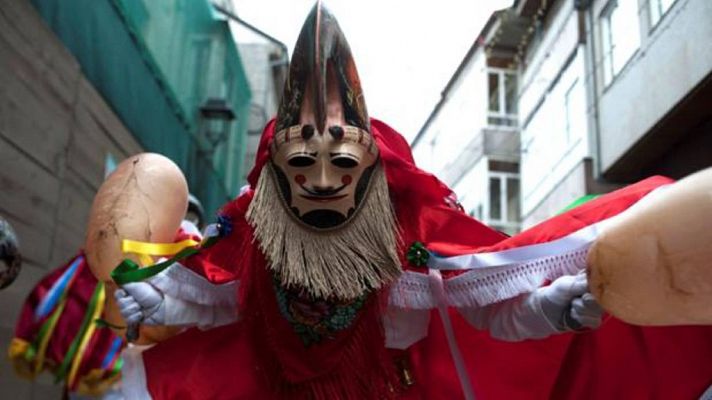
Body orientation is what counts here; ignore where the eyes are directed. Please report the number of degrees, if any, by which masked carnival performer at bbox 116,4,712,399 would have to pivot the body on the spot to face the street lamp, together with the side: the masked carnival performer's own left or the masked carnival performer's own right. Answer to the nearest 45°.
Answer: approximately 180°

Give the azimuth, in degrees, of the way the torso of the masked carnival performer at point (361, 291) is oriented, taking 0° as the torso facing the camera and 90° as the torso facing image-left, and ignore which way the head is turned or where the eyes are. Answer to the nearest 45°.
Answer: approximately 0°
